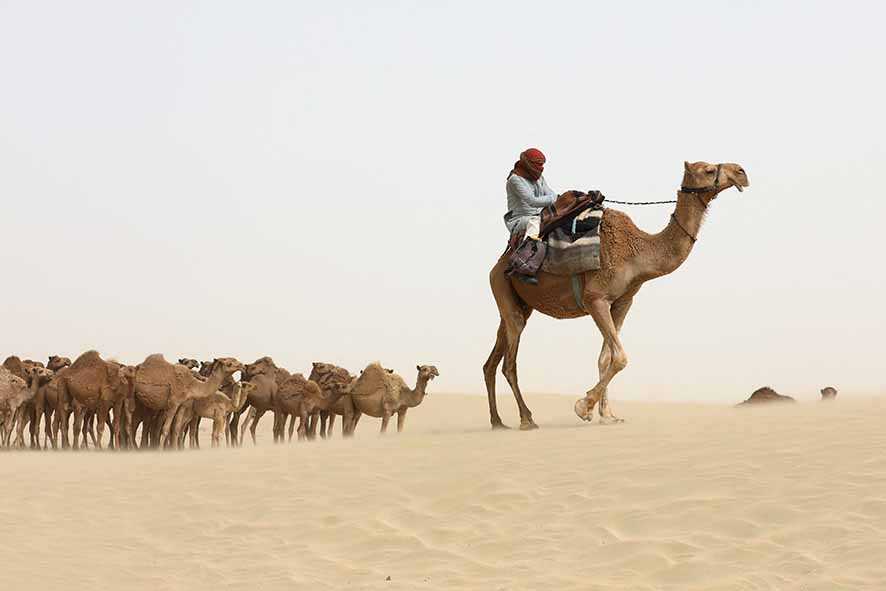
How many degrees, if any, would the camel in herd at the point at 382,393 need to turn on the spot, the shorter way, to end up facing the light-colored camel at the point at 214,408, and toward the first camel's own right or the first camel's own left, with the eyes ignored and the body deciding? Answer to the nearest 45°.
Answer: approximately 180°

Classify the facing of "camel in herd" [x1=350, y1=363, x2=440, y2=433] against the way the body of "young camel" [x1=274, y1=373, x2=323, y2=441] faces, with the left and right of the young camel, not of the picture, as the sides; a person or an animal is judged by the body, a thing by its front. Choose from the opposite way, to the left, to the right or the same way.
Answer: the same way

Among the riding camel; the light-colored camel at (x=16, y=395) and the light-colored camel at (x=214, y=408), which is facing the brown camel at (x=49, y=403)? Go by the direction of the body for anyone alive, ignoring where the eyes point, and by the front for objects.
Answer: the light-colored camel at (x=16, y=395)

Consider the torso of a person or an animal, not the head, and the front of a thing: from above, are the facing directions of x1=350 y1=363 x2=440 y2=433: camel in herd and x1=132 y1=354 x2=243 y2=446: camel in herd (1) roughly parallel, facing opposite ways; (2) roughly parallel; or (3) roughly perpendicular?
roughly parallel

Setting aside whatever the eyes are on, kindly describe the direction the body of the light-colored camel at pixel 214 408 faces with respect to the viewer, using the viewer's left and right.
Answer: facing to the right of the viewer

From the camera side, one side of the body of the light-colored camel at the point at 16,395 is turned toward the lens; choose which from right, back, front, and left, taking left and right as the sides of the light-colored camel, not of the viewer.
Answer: right

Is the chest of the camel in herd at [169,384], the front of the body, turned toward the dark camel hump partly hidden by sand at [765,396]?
yes

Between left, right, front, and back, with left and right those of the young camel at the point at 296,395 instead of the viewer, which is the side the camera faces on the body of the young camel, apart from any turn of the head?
right

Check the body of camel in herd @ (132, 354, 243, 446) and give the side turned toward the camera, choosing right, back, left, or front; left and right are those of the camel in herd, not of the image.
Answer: right

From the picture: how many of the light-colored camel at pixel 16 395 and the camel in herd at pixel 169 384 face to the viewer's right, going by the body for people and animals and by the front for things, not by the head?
2

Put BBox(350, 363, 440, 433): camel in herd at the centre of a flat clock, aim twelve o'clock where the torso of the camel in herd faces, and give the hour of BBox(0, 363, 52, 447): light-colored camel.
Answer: The light-colored camel is roughly at 6 o'clock from the camel in herd.

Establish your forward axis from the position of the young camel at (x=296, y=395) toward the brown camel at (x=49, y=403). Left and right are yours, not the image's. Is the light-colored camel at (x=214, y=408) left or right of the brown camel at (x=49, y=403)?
left

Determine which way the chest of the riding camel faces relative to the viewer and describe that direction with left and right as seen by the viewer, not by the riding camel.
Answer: facing to the right of the viewer

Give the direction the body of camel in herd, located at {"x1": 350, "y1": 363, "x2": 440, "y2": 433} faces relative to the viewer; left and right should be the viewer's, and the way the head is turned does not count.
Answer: facing to the right of the viewer

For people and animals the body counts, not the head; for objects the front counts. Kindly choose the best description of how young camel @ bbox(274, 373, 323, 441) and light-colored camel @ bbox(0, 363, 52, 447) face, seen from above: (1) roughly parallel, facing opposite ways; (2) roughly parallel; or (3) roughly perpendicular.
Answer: roughly parallel

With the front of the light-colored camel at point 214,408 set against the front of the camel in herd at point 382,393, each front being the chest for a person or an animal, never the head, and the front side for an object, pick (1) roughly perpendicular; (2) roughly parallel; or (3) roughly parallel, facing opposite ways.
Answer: roughly parallel

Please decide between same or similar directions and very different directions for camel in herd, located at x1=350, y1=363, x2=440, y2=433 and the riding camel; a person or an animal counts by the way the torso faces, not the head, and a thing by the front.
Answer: same or similar directions

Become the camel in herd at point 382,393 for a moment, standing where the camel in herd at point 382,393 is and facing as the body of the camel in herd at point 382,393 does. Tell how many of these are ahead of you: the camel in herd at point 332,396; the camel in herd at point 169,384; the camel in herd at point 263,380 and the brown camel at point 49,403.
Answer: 0
